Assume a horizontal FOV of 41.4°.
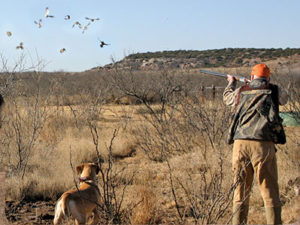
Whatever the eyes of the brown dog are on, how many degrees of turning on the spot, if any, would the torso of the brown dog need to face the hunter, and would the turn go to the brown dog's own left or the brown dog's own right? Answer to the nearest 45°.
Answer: approximately 45° to the brown dog's own right

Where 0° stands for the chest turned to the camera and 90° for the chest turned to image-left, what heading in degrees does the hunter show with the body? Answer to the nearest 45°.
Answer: approximately 180°

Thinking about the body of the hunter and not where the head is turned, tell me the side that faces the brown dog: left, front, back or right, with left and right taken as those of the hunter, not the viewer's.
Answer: left

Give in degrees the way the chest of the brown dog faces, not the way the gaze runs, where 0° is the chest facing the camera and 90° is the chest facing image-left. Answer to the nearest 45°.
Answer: approximately 225°

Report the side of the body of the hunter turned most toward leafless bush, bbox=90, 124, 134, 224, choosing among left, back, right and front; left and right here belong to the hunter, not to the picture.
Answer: left
